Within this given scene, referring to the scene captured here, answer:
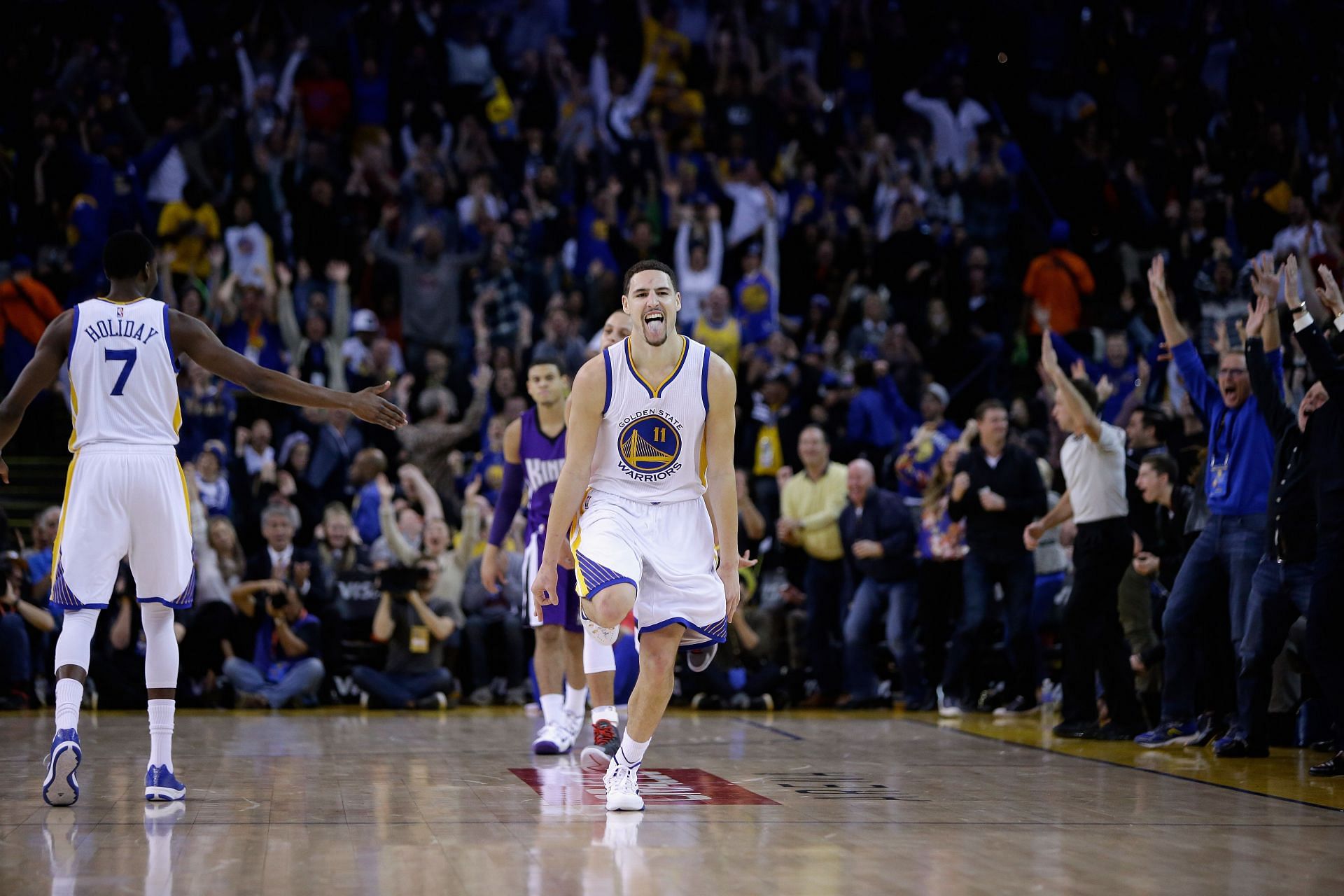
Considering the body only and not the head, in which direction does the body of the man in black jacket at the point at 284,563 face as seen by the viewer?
toward the camera

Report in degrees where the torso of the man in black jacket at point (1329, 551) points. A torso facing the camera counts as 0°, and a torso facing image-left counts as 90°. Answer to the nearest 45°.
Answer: approximately 90°

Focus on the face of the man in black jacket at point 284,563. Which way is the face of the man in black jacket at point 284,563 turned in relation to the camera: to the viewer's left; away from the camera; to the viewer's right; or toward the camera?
toward the camera

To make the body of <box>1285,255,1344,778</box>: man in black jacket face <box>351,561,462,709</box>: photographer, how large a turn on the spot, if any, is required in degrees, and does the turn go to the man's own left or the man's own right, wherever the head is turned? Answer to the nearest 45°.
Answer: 0° — they already face them

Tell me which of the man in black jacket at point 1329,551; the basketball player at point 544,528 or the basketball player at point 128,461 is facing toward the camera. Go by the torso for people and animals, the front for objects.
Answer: the basketball player at point 544,528

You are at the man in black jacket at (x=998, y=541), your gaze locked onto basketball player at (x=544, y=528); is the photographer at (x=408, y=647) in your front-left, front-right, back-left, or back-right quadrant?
front-right

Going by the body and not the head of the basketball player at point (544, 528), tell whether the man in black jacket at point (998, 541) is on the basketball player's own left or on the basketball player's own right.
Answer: on the basketball player's own left

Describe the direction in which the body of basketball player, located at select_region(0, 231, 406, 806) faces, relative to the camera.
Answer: away from the camera

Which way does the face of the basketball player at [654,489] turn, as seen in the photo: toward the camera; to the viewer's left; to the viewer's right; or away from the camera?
toward the camera

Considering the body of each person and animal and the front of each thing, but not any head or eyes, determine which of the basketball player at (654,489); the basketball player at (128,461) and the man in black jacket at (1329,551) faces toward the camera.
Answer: the basketball player at (654,489)

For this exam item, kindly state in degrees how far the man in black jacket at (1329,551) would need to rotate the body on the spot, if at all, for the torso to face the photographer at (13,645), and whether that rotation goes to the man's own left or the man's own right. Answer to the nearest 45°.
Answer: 0° — they already face them

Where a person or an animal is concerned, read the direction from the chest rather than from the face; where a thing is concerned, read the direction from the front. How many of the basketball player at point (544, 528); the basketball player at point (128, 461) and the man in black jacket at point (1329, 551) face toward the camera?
1

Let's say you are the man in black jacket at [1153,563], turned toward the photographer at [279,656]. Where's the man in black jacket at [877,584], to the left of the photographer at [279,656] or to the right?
right

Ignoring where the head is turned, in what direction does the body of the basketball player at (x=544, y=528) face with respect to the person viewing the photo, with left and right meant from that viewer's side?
facing the viewer

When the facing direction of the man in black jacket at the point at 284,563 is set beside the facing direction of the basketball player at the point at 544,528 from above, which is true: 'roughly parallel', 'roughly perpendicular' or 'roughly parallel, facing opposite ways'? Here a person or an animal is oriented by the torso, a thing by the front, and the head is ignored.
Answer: roughly parallel
